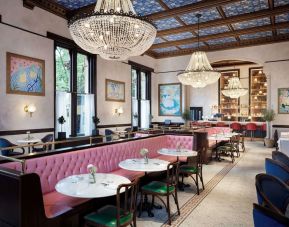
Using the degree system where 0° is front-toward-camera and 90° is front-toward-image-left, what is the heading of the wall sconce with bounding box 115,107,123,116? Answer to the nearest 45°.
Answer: approximately 315°

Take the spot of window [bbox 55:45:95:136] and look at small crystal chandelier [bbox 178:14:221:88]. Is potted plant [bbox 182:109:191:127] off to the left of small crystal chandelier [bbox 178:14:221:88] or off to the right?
left

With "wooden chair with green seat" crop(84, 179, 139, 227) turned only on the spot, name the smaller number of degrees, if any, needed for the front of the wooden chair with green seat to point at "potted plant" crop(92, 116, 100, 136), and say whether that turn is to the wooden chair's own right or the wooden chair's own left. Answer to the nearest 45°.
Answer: approximately 45° to the wooden chair's own right

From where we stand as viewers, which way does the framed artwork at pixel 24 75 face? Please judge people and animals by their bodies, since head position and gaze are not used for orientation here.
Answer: facing the viewer and to the right of the viewer

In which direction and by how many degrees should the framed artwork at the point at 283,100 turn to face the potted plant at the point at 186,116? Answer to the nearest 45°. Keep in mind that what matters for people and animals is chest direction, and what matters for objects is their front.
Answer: approximately 90° to its right

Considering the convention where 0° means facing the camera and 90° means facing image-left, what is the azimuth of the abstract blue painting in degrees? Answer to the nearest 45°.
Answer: approximately 0°

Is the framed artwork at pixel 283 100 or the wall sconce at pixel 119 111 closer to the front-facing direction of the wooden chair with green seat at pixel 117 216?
the wall sconce

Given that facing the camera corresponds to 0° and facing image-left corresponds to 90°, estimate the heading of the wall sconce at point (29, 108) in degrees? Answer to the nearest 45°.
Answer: approximately 315°

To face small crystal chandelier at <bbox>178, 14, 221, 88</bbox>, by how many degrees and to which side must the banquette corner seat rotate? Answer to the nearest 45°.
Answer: approximately 90° to its left

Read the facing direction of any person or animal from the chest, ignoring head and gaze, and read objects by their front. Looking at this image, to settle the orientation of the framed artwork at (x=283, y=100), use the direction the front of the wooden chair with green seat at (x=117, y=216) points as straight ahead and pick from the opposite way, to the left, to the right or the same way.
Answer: to the left

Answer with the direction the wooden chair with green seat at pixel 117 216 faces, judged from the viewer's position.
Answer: facing away from the viewer and to the left of the viewer

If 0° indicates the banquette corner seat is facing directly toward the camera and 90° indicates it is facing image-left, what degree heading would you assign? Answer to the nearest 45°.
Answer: approximately 315°

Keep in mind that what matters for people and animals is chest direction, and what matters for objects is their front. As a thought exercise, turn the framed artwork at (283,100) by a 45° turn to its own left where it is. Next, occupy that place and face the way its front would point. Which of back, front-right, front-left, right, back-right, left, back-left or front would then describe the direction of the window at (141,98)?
back-right

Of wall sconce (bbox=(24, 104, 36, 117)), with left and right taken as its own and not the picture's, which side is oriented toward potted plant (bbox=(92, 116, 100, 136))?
left

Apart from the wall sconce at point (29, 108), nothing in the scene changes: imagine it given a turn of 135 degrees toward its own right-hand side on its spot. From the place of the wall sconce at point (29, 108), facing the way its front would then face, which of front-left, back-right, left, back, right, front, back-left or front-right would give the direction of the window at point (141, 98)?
back-right
